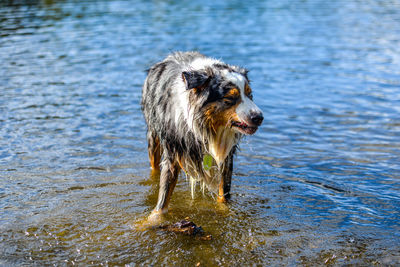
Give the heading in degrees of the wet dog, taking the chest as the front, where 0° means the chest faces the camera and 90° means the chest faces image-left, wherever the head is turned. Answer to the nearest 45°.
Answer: approximately 315°
